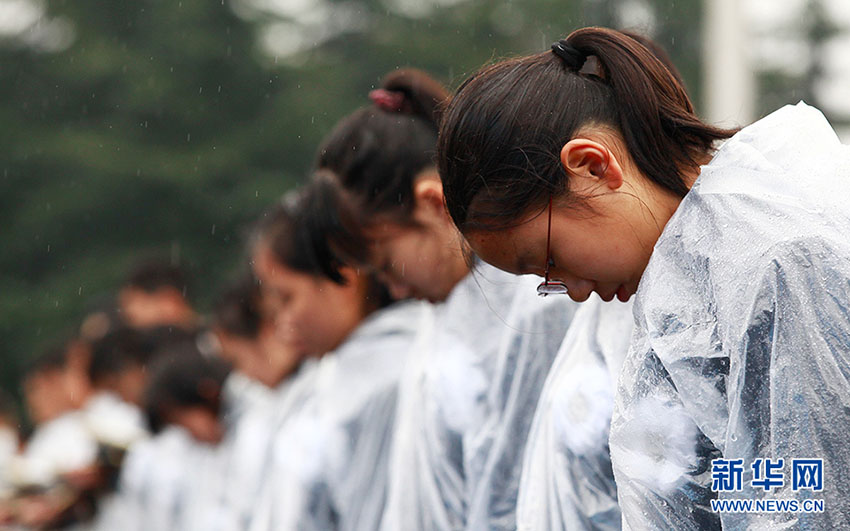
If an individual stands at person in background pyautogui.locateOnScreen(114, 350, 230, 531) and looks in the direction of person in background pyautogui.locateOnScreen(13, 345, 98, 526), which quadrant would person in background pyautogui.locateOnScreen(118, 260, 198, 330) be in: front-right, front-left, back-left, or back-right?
front-right

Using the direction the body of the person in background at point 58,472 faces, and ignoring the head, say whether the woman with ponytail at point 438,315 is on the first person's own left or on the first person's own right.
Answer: on the first person's own left

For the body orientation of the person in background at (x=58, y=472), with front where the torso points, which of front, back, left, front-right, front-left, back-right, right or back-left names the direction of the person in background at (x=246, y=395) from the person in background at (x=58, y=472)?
left

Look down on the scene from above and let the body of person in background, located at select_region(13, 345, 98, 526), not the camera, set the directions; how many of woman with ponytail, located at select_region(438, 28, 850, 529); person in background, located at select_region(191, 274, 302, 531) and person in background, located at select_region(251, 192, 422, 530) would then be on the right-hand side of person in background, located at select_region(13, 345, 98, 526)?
0

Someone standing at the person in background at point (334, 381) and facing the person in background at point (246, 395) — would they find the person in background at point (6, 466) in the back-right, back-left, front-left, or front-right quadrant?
front-left

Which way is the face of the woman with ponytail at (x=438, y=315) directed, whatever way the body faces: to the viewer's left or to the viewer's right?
to the viewer's left

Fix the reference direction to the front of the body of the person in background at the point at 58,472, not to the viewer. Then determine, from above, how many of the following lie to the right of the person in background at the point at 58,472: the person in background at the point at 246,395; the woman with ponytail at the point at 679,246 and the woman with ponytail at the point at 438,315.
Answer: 0

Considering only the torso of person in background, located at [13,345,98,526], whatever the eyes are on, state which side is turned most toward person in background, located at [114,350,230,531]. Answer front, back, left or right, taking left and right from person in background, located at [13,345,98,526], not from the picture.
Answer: left

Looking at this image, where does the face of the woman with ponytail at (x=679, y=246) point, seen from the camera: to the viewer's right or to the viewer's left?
to the viewer's left

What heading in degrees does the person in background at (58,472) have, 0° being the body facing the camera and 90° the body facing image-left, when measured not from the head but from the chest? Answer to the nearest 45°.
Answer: approximately 45°

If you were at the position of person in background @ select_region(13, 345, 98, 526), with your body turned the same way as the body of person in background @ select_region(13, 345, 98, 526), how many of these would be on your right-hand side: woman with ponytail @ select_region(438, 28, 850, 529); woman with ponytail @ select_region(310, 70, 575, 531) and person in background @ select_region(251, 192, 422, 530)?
0
